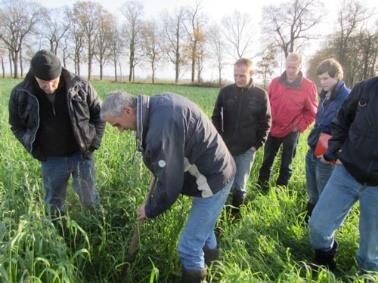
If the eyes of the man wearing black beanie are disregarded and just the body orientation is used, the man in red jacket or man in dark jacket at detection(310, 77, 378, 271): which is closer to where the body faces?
the man in dark jacket

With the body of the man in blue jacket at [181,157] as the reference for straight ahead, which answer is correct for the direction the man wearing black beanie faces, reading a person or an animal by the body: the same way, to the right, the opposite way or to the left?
to the left

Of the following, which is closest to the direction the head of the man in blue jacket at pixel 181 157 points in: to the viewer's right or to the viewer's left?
to the viewer's left

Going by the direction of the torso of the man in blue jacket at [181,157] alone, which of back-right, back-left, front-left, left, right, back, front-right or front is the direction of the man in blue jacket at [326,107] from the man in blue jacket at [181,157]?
back-right

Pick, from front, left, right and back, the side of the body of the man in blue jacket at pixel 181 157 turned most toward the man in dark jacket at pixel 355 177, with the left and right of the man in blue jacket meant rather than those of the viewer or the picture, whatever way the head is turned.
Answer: back

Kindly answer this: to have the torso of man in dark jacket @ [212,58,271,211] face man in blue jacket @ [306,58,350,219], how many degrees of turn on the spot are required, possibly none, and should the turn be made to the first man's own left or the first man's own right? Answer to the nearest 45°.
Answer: approximately 45° to the first man's own left

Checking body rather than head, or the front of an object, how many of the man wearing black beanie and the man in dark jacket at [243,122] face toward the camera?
2

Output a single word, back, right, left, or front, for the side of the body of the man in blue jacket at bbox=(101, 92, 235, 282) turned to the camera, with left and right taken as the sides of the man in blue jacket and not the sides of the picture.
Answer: left

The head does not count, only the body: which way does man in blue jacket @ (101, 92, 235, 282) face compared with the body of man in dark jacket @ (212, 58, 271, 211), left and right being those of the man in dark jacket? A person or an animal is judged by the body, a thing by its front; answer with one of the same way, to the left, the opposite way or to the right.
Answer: to the right

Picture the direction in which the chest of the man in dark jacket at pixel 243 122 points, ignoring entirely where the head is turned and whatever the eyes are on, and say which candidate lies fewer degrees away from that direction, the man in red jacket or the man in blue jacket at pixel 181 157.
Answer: the man in blue jacket
